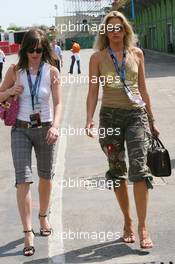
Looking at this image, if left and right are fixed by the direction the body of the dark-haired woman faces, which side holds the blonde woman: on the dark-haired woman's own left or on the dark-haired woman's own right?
on the dark-haired woman's own left

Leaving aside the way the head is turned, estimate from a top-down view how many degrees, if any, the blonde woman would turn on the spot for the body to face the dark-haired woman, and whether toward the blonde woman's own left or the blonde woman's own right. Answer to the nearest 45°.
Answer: approximately 90° to the blonde woman's own right

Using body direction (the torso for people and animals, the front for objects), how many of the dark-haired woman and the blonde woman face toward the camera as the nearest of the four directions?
2

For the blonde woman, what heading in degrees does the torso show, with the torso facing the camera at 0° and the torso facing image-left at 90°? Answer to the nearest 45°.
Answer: approximately 0°

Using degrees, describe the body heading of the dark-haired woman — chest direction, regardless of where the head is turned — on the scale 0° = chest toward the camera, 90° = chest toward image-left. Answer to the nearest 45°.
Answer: approximately 0°
